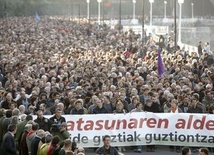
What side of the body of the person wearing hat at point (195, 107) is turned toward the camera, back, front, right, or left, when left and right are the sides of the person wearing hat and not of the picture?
front

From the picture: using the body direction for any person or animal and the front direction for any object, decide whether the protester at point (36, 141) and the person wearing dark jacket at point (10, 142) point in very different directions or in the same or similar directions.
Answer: same or similar directions

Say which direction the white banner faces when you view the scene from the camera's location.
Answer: facing the viewer

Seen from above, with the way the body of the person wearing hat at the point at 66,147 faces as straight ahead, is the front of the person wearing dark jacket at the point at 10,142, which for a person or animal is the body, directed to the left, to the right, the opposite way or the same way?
the same way
